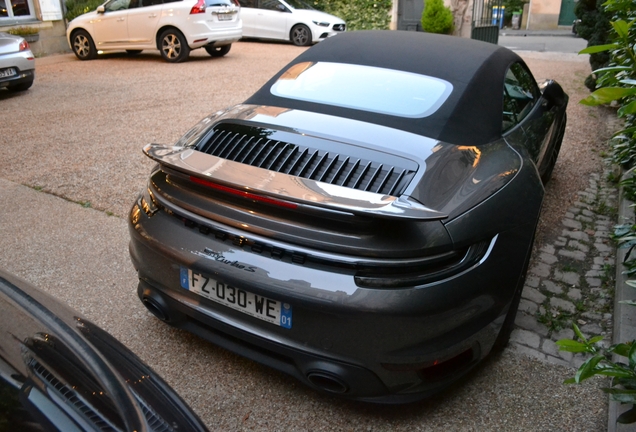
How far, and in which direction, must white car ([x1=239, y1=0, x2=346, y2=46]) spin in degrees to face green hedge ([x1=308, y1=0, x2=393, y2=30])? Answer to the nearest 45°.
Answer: approximately 90° to its left

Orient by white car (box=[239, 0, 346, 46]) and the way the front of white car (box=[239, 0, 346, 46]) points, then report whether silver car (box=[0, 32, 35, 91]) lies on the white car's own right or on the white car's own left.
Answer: on the white car's own right

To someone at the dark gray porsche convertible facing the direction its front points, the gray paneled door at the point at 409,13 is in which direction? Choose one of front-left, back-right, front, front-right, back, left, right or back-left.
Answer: front-left

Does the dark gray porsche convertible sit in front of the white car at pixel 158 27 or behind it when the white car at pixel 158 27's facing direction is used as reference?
behind

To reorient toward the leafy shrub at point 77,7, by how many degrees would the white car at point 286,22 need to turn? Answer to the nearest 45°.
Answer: approximately 135° to its right

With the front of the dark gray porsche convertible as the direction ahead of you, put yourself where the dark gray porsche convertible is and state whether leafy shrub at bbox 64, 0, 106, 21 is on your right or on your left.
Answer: on your left

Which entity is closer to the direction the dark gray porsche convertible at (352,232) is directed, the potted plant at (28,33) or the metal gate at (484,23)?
the metal gate

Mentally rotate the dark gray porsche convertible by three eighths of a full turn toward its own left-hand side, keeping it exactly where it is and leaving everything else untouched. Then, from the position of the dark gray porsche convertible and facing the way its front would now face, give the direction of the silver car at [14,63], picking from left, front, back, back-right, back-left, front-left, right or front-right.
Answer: front-right

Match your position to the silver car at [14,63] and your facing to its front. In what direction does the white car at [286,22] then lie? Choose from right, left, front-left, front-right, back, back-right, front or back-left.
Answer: right

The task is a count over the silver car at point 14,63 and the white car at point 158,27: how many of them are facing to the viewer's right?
0

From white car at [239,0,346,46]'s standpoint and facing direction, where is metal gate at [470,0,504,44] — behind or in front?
in front

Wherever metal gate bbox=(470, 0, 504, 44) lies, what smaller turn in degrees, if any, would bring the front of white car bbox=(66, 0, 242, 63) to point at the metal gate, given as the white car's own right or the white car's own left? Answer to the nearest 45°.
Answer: approximately 135° to the white car's own right

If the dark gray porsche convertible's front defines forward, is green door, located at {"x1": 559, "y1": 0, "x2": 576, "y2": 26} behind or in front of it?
in front

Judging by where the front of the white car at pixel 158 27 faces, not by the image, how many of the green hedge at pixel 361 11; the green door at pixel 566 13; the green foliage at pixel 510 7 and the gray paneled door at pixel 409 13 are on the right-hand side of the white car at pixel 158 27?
4

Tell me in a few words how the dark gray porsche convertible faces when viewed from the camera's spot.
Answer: facing away from the viewer and to the right of the viewer
